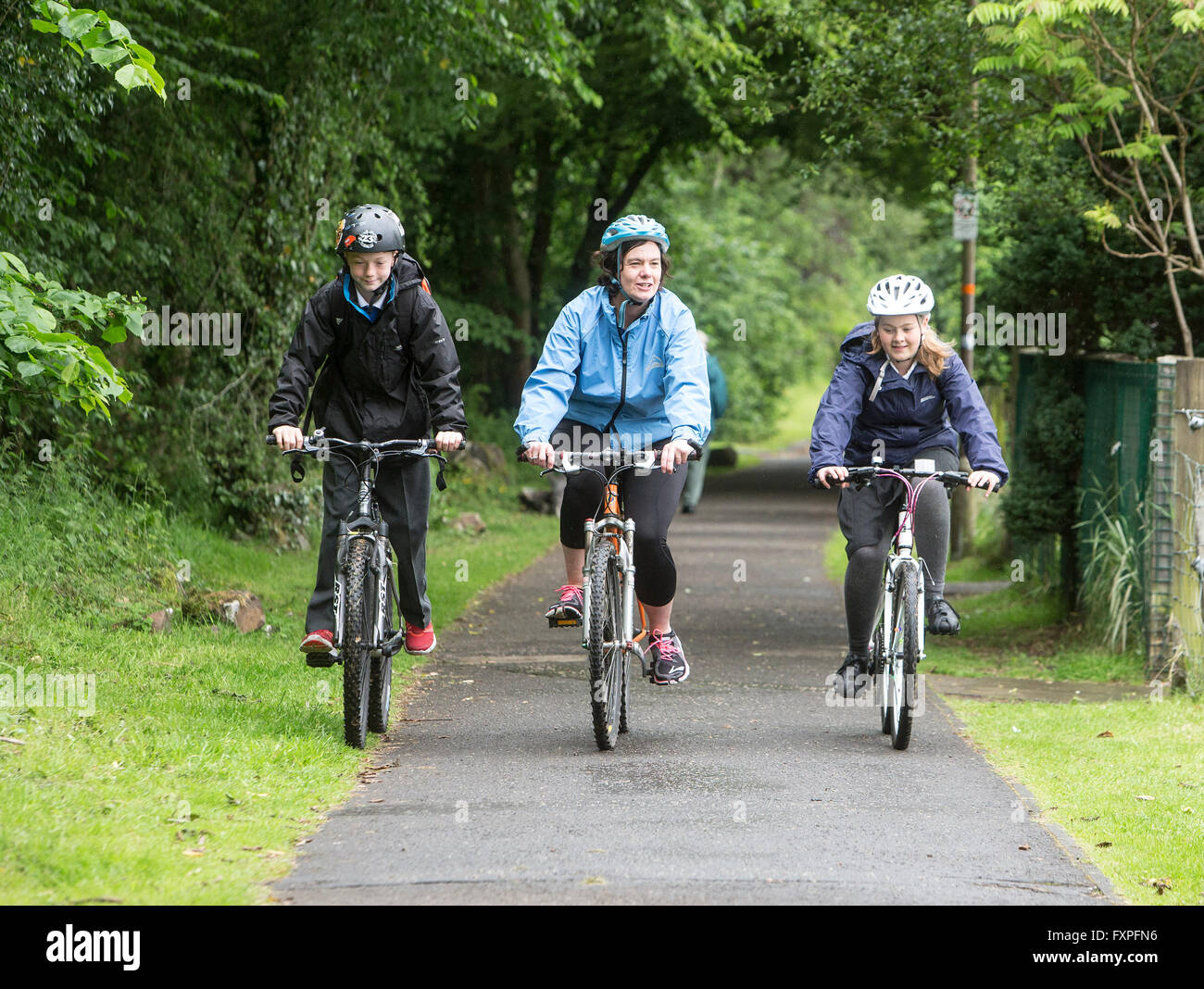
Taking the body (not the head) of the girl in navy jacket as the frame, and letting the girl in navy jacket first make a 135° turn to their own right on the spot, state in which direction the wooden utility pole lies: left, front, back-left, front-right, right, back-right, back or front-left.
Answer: front-right

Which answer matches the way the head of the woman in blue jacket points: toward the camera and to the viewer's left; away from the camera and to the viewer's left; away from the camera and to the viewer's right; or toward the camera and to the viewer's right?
toward the camera and to the viewer's right

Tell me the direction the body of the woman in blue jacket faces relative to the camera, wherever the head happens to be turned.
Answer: toward the camera

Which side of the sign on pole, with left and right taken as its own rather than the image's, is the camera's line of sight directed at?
front

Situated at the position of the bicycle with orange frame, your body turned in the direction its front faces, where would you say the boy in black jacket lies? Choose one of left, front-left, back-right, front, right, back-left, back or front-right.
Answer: right

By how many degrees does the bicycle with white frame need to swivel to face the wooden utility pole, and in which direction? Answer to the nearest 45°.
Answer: approximately 180°

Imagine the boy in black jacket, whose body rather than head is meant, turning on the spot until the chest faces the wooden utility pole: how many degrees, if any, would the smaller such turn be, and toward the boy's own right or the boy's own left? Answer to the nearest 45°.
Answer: approximately 135° to the boy's own left

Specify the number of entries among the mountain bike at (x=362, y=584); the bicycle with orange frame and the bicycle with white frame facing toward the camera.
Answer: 3

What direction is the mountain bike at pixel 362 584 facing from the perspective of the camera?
toward the camera

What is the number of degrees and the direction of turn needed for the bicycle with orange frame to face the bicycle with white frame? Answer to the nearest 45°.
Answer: approximately 90° to its left
